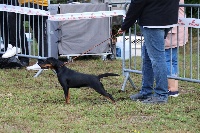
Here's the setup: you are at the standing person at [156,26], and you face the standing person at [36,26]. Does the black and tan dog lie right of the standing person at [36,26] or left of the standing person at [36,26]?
left

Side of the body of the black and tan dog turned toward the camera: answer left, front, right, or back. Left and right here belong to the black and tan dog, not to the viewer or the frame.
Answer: left

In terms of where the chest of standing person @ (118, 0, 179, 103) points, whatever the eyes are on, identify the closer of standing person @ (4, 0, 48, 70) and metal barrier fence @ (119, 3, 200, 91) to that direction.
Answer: the standing person

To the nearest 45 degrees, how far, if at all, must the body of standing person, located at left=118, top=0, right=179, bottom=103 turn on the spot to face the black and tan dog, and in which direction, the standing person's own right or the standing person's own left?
0° — they already face it

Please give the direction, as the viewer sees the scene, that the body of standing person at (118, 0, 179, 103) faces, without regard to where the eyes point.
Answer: to the viewer's left

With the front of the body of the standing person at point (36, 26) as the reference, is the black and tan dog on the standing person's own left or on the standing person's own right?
on the standing person's own left

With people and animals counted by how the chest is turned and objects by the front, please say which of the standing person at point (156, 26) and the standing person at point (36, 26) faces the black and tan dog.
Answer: the standing person at point (156, 26)
